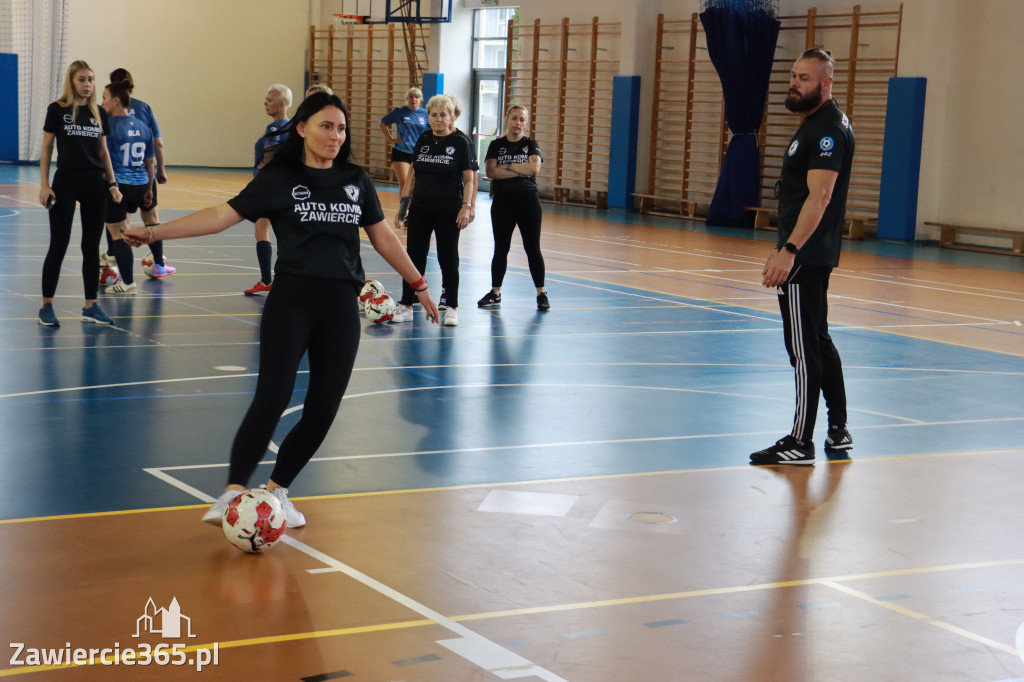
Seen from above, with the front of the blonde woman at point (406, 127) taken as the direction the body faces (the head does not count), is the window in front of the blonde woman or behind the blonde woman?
behind

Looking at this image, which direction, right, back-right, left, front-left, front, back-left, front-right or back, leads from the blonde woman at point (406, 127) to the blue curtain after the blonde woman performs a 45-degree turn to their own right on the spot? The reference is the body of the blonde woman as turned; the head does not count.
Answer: back

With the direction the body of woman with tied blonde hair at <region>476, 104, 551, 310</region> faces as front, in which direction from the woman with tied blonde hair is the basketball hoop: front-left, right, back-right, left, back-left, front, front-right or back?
back

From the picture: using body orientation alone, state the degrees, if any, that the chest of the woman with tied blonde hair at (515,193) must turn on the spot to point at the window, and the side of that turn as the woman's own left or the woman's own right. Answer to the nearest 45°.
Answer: approximately 180°

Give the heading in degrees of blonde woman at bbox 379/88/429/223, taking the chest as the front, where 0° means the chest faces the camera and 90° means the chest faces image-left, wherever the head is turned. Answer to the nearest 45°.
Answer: approximately 0°

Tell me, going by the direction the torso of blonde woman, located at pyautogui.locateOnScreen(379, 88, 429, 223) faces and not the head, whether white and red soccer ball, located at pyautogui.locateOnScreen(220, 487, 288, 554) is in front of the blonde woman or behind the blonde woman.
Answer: in front

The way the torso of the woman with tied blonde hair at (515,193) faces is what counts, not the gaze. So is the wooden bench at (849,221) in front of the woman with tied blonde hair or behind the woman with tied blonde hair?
behind

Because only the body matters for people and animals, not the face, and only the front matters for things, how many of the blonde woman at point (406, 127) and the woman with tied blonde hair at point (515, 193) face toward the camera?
2
